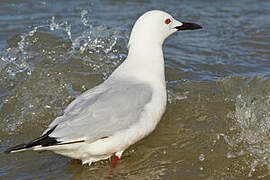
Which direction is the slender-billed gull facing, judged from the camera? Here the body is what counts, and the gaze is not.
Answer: to the viewer's right
